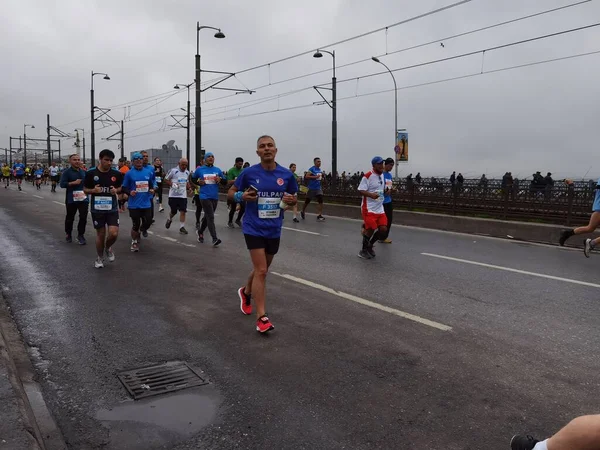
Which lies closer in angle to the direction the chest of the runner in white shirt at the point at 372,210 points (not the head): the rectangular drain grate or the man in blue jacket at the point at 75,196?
the rectangular drain grate

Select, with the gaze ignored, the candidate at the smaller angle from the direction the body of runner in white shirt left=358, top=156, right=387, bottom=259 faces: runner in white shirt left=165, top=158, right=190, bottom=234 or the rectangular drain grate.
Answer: the rectangular drain grate

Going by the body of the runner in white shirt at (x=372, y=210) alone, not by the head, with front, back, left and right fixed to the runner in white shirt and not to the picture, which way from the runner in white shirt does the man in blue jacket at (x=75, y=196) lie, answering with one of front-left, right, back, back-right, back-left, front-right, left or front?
back-right

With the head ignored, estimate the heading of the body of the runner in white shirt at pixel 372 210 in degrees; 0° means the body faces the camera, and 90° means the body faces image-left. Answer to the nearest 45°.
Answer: approximately 315°

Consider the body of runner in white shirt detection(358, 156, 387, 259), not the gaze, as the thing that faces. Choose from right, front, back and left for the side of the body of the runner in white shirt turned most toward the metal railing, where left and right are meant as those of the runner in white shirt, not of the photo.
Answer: left

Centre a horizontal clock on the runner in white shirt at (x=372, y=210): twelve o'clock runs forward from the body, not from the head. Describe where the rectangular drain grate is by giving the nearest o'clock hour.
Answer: The rectangular drain grate is roughly at 2 o'clock from the runner in white shirt.

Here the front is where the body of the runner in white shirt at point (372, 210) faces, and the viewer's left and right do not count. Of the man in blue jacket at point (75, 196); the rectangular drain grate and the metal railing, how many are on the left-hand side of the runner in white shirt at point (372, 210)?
1

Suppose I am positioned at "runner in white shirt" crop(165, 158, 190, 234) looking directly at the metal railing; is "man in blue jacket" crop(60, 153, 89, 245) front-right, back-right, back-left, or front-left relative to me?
back-right

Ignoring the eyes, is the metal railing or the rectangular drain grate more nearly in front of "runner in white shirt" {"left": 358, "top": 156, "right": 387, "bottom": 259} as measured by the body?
the rectangular drain grate

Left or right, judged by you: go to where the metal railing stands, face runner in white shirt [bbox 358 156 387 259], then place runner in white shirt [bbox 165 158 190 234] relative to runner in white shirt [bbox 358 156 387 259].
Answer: right

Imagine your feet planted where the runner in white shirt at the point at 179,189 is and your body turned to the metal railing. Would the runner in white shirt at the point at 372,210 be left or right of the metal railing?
right

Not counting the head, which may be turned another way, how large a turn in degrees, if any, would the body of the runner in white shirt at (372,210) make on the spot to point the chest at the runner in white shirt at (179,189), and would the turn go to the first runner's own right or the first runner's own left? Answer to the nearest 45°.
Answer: approximately 180°
